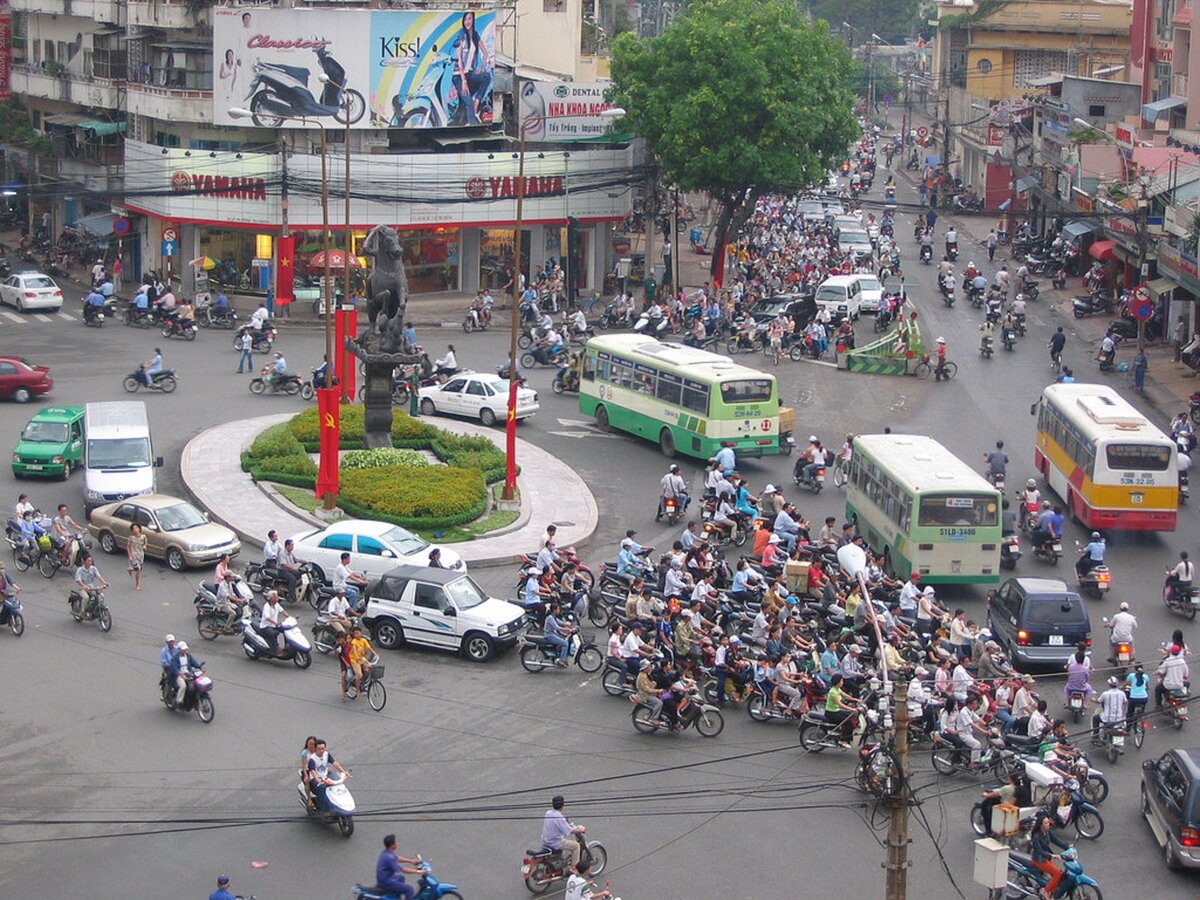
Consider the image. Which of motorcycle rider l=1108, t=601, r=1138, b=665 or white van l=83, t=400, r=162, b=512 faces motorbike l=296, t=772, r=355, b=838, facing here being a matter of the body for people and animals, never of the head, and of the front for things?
the white van

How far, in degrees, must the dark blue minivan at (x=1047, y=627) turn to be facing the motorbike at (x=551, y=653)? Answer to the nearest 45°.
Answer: approximately 45° to its left

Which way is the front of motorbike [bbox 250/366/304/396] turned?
to the viewer's left

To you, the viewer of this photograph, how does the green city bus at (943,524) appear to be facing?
facing away from the viewer and to the left of the viewer

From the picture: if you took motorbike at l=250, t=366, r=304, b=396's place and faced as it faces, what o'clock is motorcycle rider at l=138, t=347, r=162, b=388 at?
The motorcycle rider is roughly at 12 o'clock from the motorbike.

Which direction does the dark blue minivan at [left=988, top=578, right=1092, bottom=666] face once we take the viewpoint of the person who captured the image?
facing away from the viewer and to the left of the viewer

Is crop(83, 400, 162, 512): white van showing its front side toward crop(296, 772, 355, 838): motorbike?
yes

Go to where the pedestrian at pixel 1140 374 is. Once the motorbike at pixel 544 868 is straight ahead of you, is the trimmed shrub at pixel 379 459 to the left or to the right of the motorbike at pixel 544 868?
right

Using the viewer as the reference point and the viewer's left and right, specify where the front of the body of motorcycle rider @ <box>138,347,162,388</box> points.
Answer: facing to the left of the viewer

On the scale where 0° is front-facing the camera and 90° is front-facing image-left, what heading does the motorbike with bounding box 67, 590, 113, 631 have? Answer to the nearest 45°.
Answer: approximately 315°
